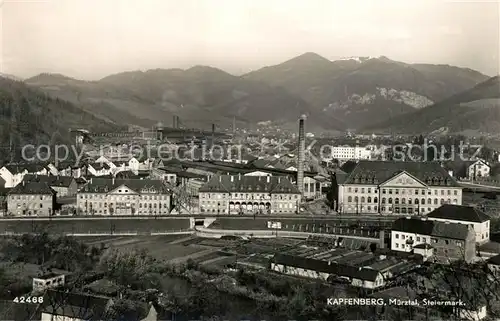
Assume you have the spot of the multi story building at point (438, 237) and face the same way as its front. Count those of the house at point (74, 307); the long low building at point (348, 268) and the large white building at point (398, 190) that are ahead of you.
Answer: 2

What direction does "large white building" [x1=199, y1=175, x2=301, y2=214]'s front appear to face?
toward the camera

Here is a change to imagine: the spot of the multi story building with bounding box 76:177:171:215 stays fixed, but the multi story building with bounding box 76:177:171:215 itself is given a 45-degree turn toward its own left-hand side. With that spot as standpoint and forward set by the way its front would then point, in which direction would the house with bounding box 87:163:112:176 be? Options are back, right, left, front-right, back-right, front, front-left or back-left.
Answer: back-left

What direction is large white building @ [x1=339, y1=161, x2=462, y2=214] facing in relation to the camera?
toward the camera

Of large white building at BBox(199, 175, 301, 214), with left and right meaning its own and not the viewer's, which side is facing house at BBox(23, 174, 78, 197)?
right

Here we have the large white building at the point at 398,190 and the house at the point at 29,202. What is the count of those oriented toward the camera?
2

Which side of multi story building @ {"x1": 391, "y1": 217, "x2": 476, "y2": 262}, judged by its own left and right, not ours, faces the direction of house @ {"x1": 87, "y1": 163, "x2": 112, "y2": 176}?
right

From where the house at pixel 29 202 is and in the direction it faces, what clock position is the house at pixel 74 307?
the house at pixel 74 307 is roughly at 12 o'clock from the house at pixel 29 202.

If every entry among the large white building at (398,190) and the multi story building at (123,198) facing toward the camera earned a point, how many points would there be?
2

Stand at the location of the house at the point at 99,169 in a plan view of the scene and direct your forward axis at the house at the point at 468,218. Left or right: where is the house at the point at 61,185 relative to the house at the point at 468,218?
right
